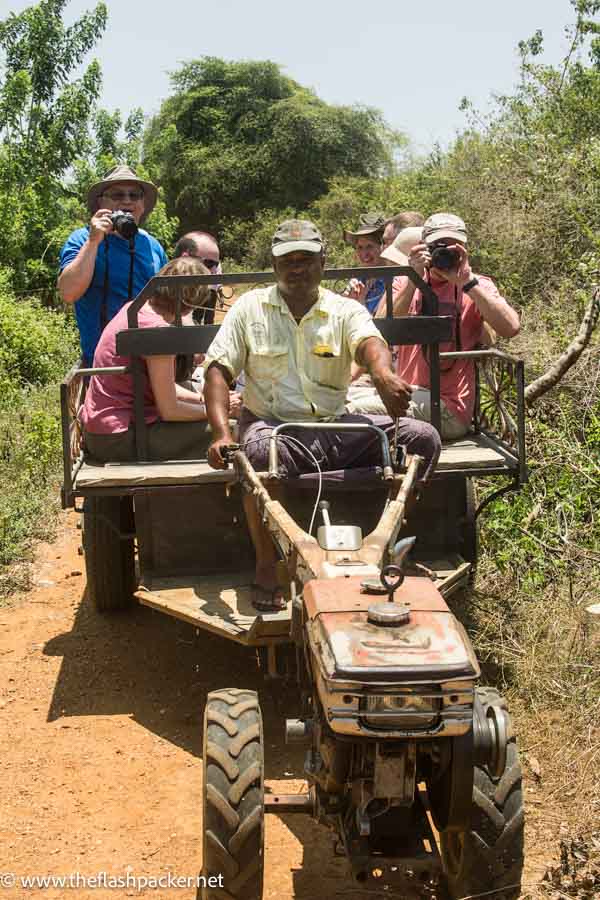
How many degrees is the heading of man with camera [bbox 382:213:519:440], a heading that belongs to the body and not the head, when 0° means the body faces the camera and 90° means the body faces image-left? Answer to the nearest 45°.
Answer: approximately 0°

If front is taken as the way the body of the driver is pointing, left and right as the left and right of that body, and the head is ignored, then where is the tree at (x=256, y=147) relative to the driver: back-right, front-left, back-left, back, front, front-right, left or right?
back

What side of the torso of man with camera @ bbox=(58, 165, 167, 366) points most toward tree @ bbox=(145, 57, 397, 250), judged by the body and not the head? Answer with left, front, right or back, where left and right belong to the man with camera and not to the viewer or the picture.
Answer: back

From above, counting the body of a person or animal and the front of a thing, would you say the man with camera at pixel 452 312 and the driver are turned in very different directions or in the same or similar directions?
same or similar directions

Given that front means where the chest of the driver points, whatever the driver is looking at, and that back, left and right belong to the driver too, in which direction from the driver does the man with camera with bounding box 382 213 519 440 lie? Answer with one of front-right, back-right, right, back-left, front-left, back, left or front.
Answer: back-left

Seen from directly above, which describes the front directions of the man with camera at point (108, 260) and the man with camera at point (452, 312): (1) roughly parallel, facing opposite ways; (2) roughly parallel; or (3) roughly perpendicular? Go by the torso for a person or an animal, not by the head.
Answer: roughly parallel

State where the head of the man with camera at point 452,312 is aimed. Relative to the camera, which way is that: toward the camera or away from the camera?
toward the camera

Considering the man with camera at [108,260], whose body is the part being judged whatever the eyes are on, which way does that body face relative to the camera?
toward the camera

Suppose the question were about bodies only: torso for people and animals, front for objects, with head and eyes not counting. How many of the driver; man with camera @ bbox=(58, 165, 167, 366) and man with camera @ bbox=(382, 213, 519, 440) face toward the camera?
3
